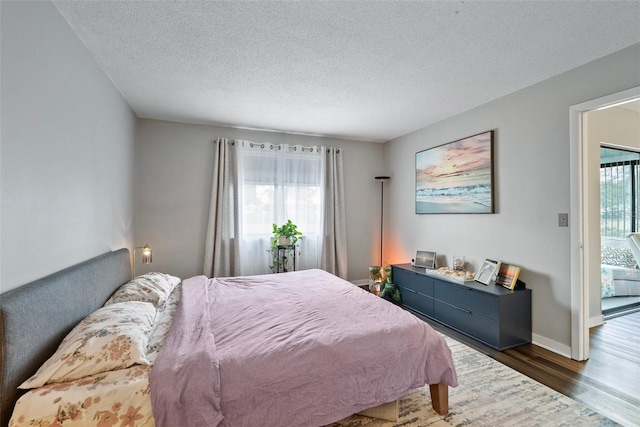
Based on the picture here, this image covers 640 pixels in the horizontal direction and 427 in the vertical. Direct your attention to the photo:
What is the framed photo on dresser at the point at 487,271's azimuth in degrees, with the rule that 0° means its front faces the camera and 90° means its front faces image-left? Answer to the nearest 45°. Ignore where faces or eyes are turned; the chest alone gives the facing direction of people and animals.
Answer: approximately 45°

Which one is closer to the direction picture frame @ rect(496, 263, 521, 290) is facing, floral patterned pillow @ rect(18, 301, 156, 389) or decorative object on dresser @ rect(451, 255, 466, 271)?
the floral patterned pillow

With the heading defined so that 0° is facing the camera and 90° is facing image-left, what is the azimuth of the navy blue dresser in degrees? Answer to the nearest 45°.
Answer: approximately 45°

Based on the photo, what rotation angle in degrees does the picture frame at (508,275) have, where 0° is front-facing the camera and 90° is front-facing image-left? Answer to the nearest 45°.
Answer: approximately 45°

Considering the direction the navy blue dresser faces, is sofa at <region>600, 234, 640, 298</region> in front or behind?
behind

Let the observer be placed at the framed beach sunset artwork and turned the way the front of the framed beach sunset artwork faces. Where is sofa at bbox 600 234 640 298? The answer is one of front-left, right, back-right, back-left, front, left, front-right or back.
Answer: back

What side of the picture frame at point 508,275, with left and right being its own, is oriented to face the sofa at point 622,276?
back
